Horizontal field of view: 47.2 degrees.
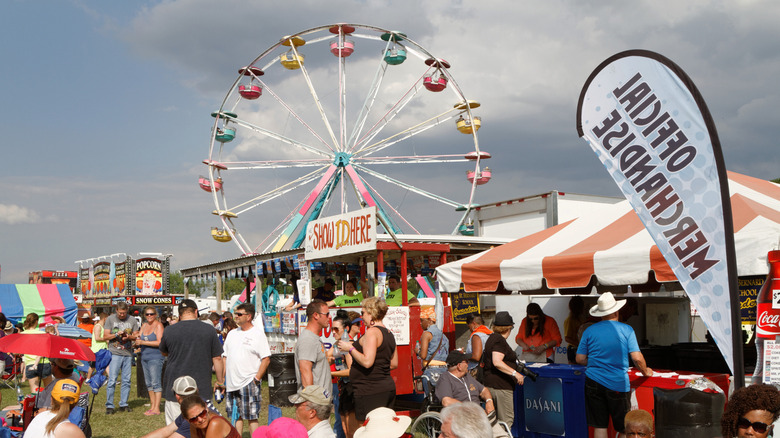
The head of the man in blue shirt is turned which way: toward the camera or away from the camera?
away from the camera

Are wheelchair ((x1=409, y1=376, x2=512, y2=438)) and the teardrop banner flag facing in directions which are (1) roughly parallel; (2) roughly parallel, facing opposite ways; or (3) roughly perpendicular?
roughly perpendicular

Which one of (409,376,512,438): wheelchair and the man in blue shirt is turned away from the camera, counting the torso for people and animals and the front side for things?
the man in blue shirt

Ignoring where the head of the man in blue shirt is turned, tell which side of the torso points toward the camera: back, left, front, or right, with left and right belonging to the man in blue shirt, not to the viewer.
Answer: back
